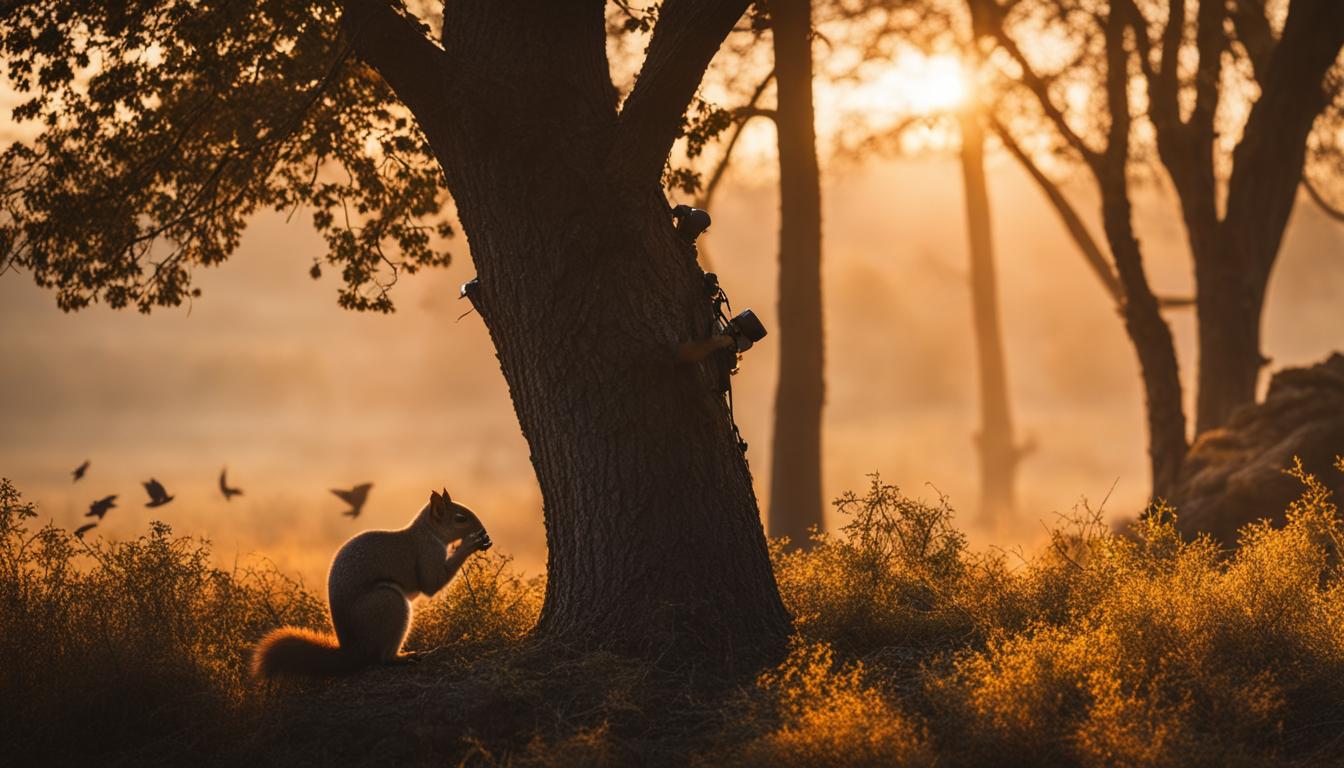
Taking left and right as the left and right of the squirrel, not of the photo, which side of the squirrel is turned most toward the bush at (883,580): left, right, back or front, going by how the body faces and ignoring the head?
front

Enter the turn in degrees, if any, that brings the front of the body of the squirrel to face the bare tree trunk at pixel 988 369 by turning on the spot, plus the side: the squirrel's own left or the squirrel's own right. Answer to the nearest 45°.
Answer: approximately 45° to the squirrel's own left

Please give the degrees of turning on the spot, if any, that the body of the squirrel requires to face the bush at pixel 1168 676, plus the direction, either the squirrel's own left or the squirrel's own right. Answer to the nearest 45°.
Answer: approximately 45° to the squirrel's own right

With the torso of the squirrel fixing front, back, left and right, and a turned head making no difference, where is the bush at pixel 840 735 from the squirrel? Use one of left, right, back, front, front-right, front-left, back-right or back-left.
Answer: front-right

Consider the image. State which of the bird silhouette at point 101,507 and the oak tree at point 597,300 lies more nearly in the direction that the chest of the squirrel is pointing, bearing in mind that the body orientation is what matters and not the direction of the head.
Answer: the oak tree

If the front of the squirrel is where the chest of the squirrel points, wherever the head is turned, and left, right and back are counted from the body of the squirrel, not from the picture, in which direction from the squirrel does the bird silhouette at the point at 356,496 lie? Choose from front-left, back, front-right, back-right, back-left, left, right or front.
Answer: left

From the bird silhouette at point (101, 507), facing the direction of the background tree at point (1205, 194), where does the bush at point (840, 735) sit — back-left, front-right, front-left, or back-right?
front-right

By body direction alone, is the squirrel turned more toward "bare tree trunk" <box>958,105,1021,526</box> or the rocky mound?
the rocky mound

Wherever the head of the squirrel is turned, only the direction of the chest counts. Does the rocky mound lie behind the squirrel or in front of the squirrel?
in front

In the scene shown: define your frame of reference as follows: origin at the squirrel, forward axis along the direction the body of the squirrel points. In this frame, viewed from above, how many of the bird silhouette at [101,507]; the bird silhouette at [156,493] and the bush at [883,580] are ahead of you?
1

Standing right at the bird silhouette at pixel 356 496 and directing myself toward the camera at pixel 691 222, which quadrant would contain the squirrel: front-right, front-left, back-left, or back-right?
front-right

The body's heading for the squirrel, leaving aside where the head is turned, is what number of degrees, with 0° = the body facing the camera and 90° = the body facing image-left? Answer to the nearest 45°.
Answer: approximately 270°

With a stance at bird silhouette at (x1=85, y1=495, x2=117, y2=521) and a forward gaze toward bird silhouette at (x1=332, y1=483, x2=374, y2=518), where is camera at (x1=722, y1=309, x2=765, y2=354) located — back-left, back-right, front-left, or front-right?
front-right

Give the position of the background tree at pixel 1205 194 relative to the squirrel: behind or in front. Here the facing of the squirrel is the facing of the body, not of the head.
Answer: in front

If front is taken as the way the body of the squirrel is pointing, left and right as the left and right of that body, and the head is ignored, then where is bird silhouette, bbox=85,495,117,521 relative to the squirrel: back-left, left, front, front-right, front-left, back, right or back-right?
back-left

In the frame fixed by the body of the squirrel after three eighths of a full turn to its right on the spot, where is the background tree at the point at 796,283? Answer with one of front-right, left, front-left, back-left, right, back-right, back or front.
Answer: back
